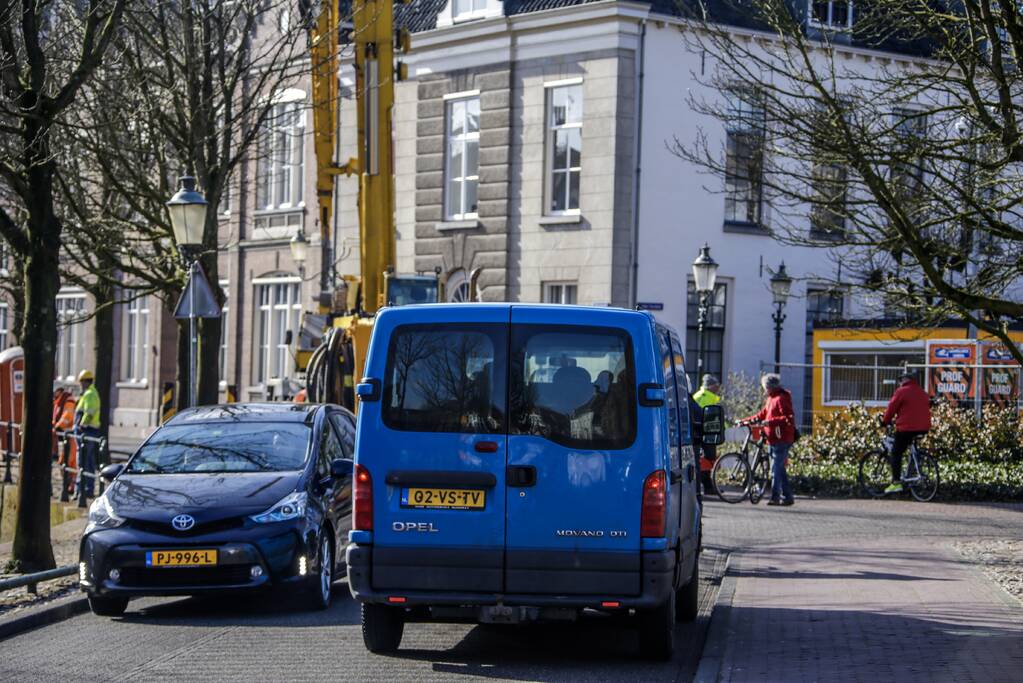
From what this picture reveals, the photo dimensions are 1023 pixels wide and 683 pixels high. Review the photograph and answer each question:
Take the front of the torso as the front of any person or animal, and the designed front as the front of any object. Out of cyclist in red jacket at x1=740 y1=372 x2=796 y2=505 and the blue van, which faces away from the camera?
the blue van

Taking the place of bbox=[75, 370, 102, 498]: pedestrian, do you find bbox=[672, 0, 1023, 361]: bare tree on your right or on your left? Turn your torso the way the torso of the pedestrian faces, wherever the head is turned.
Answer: on your left

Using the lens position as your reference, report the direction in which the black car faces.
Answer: facing the viewer and to the left of the viewer

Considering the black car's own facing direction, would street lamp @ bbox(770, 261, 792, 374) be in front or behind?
behind

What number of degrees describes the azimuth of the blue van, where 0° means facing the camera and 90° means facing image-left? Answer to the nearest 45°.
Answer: approximately 180°

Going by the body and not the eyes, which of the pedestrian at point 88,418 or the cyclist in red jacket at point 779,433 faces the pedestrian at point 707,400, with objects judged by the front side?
the cyclist in red jacket

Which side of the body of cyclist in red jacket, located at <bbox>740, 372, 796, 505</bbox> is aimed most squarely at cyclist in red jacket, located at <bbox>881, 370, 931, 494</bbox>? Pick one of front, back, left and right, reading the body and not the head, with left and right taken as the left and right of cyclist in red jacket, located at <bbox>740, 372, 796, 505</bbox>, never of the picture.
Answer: back

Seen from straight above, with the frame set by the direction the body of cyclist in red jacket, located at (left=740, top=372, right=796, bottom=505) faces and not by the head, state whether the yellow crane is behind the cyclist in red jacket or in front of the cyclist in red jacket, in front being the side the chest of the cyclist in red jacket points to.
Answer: in front

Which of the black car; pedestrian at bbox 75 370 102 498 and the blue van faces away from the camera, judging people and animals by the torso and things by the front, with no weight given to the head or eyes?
the blue van

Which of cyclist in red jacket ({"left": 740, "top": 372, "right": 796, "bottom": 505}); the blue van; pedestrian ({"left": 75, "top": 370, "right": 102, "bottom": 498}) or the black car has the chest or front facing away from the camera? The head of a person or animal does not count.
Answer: the blue van

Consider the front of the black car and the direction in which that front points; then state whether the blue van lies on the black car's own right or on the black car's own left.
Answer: on the black car's own left

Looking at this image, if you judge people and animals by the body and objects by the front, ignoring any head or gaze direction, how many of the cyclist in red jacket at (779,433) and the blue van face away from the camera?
1

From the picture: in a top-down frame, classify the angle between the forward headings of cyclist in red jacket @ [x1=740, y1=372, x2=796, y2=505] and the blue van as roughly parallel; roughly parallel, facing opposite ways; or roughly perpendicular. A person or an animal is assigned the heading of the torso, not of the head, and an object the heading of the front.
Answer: roughly perpendicular

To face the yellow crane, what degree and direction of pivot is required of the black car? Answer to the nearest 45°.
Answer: approximately 135° to its right

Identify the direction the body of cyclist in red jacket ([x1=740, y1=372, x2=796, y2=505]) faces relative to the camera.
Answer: to the viewer's left

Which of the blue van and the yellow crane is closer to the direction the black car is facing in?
the blue van
